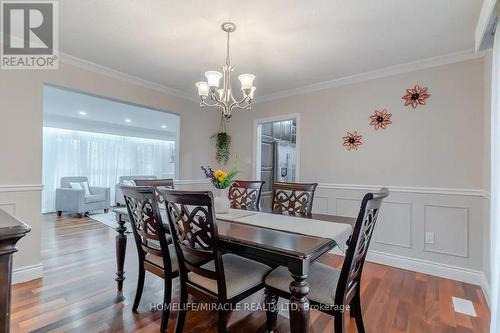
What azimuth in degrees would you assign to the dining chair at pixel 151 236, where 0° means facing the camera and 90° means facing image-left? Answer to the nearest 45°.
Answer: approximately 225°

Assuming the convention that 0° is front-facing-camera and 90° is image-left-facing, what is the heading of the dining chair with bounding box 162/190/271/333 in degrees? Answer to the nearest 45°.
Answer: approximately 225°

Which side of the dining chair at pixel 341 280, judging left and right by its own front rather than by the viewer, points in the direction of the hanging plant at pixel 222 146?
front

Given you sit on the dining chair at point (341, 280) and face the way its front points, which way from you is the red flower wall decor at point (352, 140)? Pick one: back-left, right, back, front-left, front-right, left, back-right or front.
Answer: front-right

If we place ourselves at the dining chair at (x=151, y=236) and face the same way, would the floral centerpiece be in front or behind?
in front

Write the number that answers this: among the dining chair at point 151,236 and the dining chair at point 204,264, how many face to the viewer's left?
0

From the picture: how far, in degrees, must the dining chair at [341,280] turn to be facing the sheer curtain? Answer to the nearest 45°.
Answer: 0° — it already faces it

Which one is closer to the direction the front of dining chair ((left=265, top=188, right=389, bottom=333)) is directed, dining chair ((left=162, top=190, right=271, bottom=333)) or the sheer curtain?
the sheer curtain

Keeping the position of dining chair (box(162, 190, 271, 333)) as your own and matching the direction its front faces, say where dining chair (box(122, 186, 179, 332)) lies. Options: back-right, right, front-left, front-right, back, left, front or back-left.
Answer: left

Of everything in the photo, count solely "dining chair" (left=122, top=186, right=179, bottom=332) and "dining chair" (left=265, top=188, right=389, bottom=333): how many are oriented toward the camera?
0

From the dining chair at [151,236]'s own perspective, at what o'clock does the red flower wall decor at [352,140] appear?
The red flower wall decor is roughly at 1 o'clock from the dining chair.

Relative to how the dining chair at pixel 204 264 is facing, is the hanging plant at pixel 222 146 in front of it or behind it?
in front
